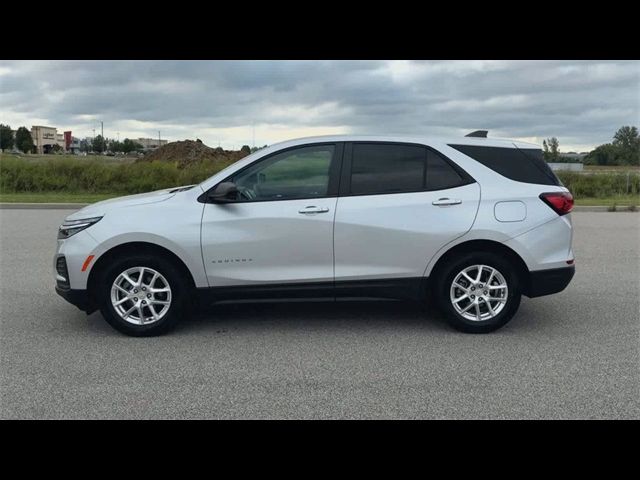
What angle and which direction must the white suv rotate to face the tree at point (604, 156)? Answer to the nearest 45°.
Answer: approximately 135° to its right

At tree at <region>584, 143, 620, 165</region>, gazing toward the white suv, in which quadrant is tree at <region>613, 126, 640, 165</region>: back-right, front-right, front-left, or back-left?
back-left

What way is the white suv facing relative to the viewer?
to the viewer's left

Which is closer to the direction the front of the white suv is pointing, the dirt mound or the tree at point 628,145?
the dirt mound

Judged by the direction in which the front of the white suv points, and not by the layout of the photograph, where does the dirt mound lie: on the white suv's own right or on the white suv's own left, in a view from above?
on the white suv's own right

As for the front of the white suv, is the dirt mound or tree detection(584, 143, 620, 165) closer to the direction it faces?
the dirt mound

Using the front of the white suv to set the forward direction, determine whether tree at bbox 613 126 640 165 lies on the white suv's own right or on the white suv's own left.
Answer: on the white suv's own right
